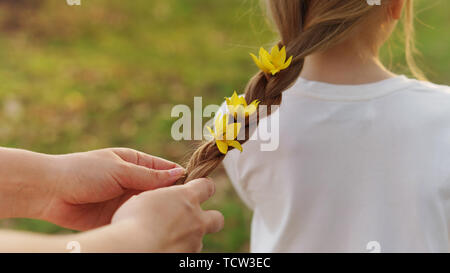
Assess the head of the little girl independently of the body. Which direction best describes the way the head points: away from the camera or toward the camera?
away from the camera

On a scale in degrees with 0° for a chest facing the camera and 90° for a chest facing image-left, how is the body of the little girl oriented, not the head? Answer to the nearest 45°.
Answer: approximately 180°
